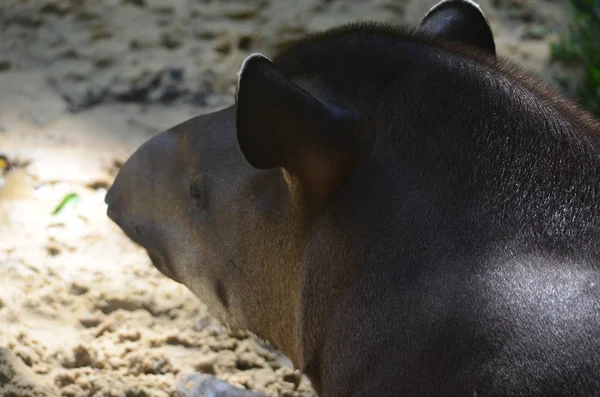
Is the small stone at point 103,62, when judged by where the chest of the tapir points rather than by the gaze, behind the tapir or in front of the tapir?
in front

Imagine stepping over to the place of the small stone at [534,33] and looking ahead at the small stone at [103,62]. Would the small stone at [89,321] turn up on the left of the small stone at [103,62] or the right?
left

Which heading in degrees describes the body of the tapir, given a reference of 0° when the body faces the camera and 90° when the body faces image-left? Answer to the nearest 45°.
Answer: approximately 135°

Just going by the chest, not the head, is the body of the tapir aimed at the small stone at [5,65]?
yes

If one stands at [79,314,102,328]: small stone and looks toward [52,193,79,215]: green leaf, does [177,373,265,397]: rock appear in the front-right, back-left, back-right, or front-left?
back-right
